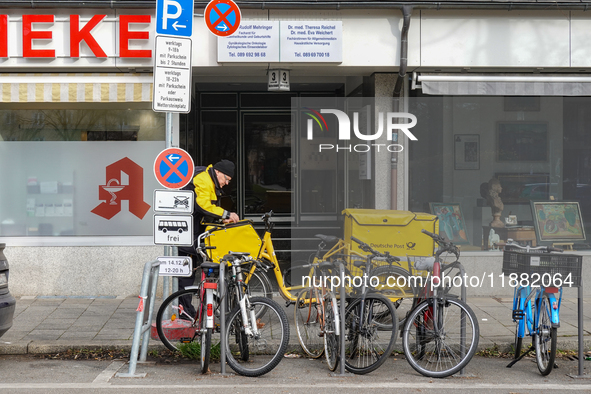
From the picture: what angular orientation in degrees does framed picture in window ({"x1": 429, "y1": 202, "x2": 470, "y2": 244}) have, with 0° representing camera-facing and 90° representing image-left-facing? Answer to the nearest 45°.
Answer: approximately 0°

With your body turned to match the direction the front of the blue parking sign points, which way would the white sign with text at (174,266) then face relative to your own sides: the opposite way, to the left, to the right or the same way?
the same way

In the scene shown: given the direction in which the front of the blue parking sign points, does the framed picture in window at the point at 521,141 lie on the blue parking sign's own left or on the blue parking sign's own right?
on the blue parking sign's own left

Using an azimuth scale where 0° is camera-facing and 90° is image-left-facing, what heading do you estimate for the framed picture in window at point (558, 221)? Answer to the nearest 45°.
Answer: approximately 0°

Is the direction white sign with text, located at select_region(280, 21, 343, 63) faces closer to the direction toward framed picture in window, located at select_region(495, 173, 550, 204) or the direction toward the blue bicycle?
the blue bicycle

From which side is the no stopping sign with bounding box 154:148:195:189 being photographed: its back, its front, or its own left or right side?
front

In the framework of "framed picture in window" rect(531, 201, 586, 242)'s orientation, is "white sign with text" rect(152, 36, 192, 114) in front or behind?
in front

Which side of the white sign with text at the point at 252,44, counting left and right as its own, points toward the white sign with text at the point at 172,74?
front

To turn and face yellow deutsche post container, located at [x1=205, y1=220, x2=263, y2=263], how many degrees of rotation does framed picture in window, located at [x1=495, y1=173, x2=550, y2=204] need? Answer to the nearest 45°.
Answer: approximately 45° to its right

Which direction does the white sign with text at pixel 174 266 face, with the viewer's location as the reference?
facing the viewer

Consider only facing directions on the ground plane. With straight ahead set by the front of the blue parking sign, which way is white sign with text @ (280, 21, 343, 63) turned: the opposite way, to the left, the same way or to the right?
the same way

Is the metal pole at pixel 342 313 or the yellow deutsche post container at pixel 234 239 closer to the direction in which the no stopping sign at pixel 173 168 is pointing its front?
the metal pole

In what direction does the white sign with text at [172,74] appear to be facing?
toward the camera

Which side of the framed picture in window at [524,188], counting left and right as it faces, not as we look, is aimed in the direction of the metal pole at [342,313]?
front

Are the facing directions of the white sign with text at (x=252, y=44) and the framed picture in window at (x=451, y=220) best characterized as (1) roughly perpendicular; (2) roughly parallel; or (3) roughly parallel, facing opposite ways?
roughly parallel

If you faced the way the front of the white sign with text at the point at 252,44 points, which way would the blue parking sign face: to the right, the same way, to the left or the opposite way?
the same way
